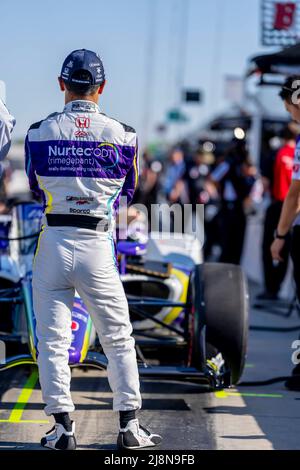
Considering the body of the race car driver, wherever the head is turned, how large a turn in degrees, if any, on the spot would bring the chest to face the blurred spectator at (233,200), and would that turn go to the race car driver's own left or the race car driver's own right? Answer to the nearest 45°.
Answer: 0° — they already face them

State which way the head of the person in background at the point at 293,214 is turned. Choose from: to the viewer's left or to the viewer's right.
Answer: to the viewer's left

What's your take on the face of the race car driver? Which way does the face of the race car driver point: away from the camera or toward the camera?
away from the camera

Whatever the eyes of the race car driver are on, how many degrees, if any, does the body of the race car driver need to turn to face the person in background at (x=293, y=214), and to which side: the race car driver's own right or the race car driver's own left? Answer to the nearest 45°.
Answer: approximately 45° to the race car driver's own right

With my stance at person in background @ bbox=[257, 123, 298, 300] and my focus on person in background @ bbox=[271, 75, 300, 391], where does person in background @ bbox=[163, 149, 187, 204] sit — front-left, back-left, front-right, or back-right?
back-right

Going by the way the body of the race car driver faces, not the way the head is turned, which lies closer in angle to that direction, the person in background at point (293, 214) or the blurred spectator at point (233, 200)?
the blurred spectator

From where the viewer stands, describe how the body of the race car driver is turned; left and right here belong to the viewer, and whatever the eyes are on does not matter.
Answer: facing away from the viewer
